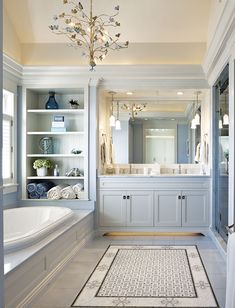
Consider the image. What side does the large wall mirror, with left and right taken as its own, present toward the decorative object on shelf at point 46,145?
right

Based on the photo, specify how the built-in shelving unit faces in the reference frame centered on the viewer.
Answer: facing the viewer

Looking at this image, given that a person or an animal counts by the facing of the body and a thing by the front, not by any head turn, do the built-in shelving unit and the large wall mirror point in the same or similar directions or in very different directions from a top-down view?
same or similar directions

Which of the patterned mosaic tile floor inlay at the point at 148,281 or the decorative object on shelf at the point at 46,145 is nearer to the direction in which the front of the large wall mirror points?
the patterned mosaic tile floor inlay

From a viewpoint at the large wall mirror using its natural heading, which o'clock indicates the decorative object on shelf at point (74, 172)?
The decorative object on shelf is roughly at 2 o'clock from the large wall mirror.

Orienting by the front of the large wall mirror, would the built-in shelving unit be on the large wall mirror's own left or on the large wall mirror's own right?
on the large wall mirror's own right

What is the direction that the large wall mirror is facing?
toward the camera

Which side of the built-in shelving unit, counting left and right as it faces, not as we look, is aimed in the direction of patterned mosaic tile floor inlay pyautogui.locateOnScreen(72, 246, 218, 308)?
front

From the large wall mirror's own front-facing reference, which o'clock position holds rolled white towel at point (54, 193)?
The rolled white towel is roughly at 2 o'clock from the large wall mirror.

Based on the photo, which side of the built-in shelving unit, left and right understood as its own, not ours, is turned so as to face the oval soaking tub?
front

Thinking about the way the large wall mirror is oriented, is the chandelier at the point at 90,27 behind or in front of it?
in front

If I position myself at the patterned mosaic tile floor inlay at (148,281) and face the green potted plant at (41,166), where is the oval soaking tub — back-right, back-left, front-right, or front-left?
front-left

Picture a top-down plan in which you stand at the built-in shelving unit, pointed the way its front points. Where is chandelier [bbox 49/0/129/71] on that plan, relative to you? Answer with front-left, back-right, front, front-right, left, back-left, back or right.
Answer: front

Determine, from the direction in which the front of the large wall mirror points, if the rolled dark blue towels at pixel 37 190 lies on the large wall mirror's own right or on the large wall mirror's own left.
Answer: on the large wall mirror's own right
